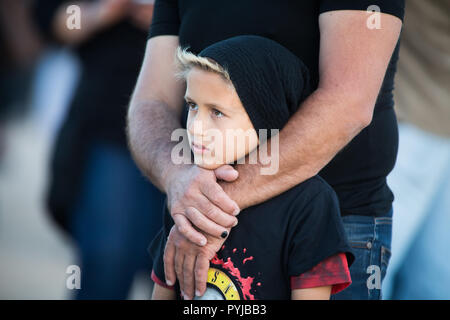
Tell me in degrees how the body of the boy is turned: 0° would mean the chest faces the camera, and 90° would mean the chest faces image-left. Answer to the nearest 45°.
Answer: approximately 45°

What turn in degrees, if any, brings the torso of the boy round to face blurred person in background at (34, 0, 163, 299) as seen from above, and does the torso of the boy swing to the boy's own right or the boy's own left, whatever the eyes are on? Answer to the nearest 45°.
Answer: approximately 90° to the boy's own right

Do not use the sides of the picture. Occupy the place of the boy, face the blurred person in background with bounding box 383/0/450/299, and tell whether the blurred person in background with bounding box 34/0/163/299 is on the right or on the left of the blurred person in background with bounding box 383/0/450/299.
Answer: left

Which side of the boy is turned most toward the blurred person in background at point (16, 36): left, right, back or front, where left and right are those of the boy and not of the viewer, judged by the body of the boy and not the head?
right

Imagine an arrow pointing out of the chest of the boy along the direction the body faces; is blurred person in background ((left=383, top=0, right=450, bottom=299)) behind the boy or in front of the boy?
behind
